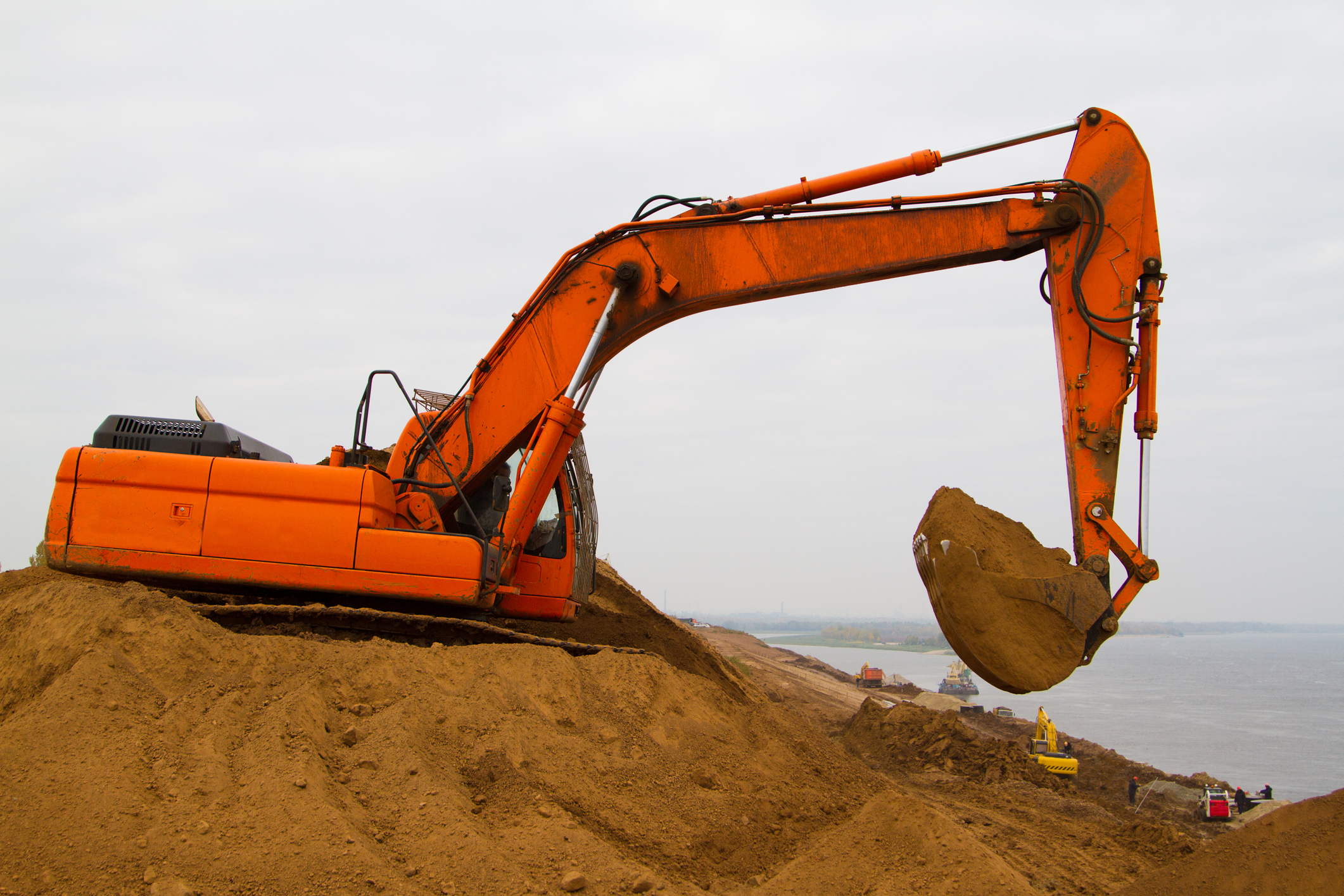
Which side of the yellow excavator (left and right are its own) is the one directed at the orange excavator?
back

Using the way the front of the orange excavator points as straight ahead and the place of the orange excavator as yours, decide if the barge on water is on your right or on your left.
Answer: on your left

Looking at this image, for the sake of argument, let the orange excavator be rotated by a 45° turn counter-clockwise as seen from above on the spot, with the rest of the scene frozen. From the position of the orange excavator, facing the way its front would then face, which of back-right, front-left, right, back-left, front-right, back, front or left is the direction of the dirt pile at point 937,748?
front

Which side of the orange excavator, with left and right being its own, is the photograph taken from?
right

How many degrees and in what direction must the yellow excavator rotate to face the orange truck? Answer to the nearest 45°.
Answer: approximately 45° to its right

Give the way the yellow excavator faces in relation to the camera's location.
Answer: facing away from the viewer and to the left of the viewer

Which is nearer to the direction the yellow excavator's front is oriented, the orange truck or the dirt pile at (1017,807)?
the orange truck

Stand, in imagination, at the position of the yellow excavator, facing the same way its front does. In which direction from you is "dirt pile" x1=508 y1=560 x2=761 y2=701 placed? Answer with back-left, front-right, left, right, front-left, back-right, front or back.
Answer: left

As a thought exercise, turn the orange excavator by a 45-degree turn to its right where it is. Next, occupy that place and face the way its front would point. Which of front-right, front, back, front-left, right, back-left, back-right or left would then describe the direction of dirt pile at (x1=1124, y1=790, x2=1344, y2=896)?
front

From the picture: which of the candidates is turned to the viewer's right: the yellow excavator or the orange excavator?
the orange excavator

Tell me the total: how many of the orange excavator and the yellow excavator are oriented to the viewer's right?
1
